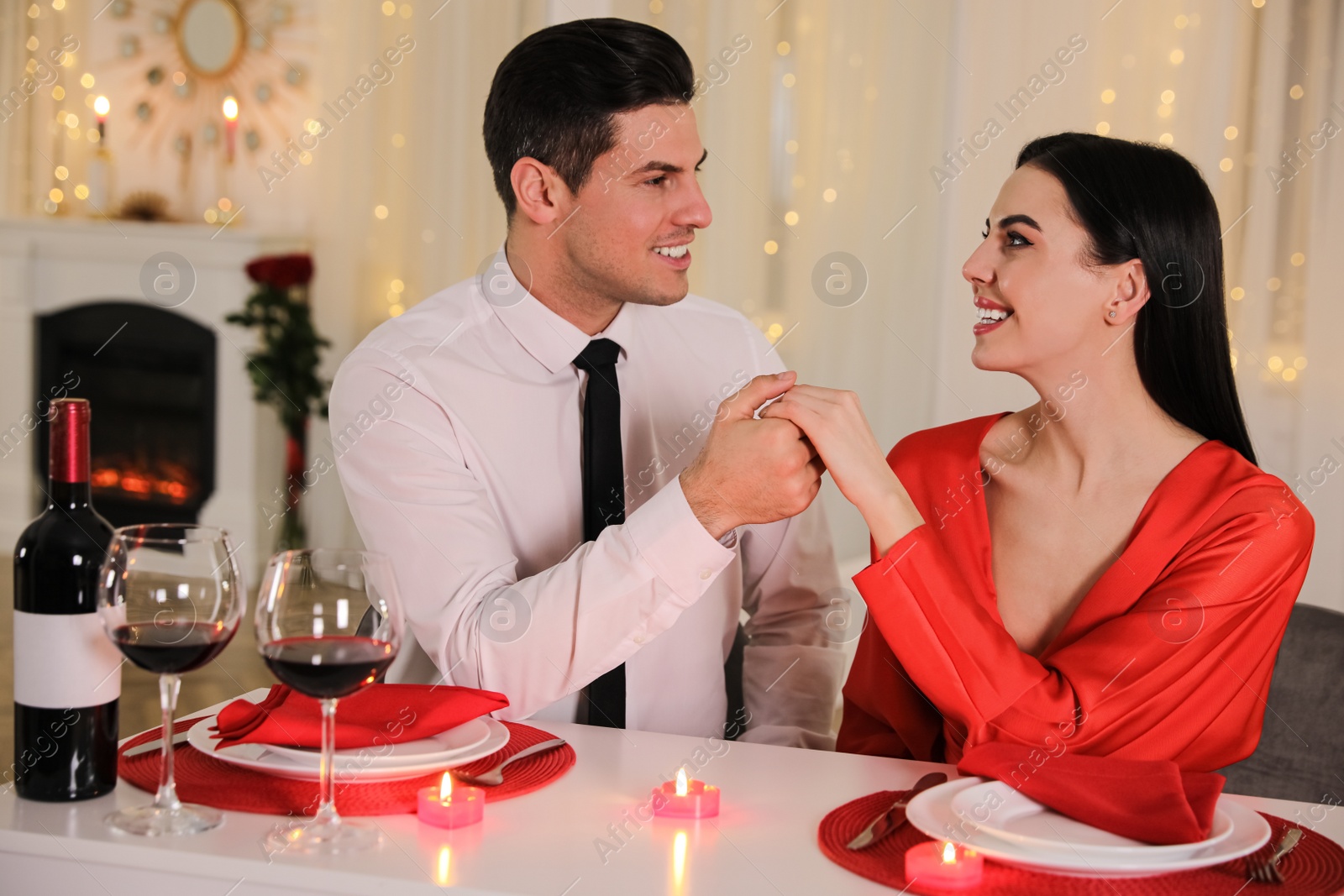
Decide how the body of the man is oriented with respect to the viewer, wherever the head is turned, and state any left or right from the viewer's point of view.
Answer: facing the viewer and to the right of the viewer

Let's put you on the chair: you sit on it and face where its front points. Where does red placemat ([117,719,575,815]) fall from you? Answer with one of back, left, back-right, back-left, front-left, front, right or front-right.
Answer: front

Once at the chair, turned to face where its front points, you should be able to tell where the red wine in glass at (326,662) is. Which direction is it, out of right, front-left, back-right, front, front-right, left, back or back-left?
front

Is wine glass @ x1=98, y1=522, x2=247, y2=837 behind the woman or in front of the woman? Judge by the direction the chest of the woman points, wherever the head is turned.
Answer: in front

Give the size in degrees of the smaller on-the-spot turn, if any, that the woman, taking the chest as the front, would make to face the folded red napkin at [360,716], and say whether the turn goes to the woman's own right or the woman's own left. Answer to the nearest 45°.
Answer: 0° — they already face it

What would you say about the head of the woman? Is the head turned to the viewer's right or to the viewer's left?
to the viewer's left

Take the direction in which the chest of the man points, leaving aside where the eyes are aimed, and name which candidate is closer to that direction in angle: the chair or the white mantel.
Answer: the chair

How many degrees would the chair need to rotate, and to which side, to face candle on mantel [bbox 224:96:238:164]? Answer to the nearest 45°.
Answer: approximately 90° to its right

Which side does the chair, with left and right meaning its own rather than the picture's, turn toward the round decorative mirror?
right

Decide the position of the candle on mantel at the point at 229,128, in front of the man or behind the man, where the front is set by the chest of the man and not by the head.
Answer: behind

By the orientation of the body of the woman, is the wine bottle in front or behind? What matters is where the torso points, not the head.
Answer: in front

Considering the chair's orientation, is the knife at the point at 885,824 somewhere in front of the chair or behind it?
in front

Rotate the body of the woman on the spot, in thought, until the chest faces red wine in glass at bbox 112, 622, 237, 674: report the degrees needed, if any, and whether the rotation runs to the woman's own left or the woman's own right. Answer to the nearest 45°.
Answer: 0° — they already face it

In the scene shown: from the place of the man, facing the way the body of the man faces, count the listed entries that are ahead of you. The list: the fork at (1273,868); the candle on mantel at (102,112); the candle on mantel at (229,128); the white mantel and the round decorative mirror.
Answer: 1

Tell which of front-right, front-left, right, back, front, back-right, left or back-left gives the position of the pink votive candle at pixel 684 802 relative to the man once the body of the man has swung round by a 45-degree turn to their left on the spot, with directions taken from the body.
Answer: right

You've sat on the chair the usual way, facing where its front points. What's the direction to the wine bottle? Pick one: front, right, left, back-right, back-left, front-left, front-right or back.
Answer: front

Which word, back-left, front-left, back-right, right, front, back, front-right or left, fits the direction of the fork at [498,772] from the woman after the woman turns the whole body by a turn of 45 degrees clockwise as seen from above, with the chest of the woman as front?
front-left

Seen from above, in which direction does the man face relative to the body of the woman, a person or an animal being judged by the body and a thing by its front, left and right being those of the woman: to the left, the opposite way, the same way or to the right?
to the left

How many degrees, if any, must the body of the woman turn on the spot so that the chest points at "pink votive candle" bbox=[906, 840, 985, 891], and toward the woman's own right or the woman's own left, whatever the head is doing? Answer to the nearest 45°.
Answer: approximately 45° to the woman's own left

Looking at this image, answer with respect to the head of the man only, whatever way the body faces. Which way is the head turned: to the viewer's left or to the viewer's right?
to the viewer's right

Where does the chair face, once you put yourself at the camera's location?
facing the viewer and to the left of the viewer
